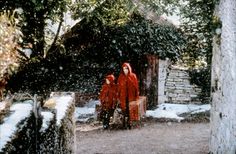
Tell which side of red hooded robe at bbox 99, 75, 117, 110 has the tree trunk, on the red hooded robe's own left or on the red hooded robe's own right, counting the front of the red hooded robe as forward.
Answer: on the red hooded robe's own left

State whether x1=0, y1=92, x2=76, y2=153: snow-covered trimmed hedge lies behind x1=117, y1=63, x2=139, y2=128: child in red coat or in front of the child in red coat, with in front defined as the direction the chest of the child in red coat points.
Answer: in front

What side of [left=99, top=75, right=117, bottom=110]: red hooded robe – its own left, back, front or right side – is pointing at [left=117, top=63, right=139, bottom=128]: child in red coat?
left

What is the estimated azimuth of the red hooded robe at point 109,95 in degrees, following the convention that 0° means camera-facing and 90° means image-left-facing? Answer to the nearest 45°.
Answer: approximately 45°

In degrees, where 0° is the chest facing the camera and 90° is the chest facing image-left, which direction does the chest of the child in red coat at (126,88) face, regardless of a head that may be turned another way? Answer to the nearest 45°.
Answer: approximately 0°

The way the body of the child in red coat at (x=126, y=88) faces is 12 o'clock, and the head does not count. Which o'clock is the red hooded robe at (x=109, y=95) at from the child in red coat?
The red hooded robe is roughly at 4 o'clock from the child in red coat.
